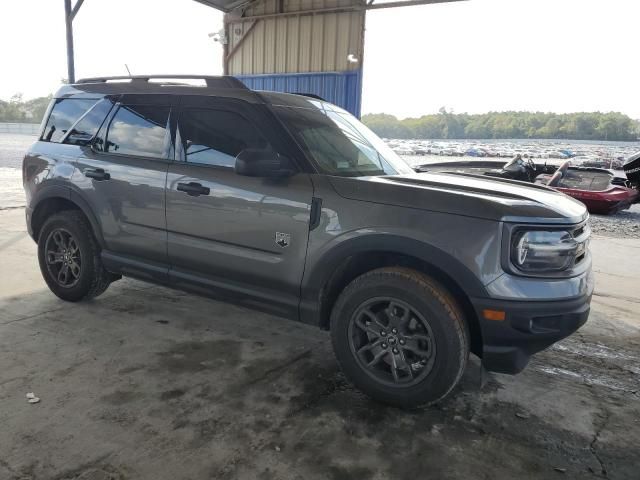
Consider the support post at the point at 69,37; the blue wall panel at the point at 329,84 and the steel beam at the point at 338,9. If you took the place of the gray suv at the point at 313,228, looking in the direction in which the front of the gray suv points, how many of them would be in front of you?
0

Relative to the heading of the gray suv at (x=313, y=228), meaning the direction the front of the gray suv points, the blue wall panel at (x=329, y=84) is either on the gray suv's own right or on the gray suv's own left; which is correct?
on the gray suv's own left

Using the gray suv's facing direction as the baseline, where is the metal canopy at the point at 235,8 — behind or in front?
behind

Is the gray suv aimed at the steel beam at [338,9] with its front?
no

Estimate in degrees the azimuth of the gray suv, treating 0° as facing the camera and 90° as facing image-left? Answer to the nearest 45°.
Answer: approximately 315°

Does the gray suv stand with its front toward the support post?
no

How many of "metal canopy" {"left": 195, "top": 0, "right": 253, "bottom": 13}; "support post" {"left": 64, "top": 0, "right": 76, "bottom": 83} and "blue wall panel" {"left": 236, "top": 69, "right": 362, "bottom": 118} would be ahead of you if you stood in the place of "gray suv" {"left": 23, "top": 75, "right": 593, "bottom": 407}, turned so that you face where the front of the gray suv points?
0

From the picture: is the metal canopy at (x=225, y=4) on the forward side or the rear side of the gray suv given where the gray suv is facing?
on the rear side
